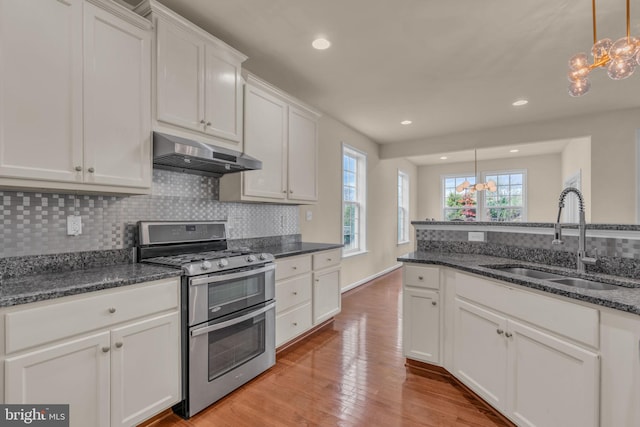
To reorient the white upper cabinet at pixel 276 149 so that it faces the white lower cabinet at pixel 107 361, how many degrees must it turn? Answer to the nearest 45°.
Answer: approximately 90° to its right

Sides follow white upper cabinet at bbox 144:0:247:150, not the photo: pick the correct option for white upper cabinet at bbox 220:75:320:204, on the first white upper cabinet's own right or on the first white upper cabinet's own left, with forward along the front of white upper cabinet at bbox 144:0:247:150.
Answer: on the first white upper cabinet's own left

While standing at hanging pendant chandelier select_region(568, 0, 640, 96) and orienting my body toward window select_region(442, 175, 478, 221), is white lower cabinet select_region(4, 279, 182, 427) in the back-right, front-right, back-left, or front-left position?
back-left

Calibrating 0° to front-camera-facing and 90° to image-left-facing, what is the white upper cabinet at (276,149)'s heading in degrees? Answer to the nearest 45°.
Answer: approximately 315°

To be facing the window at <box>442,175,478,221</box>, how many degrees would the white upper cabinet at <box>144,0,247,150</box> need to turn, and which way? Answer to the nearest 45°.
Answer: approximately 90° to its left

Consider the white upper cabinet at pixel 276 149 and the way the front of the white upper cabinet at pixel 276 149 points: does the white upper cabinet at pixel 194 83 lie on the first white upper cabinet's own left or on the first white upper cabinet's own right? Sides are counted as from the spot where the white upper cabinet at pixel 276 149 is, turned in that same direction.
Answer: on the first white upper cabinet's own right
